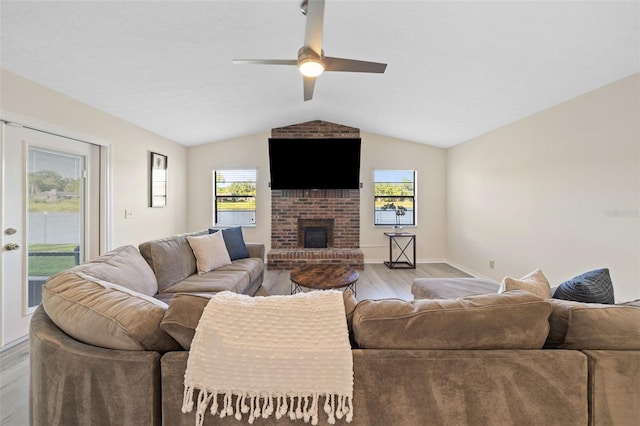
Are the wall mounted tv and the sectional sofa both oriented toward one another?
yes

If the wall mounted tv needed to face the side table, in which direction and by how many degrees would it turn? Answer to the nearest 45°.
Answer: approximately 90° to its left

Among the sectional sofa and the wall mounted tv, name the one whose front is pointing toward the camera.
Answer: the wall mounted tv

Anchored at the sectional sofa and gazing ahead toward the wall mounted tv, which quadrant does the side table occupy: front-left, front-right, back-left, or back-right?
front-right

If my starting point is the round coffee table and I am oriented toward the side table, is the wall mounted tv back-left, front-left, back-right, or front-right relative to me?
front-left

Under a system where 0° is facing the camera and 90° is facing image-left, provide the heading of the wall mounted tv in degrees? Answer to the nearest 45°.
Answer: approximately 0°

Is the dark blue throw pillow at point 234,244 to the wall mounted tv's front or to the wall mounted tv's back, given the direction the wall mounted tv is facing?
to the front

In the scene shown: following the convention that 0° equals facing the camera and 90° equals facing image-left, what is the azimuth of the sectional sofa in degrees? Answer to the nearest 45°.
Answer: approximately 180°

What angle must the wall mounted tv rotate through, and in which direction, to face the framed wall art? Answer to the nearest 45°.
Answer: approximately 90° to its right

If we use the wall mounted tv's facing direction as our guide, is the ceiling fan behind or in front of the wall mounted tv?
in front

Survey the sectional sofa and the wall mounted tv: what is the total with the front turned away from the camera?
1

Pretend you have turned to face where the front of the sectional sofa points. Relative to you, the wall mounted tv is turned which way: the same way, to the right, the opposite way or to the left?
the opposite way

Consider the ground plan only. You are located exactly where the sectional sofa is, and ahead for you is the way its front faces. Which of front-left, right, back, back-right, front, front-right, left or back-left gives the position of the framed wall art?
front-left

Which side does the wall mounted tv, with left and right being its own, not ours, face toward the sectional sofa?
front

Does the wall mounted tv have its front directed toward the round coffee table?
yes

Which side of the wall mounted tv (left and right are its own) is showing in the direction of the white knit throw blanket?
front
